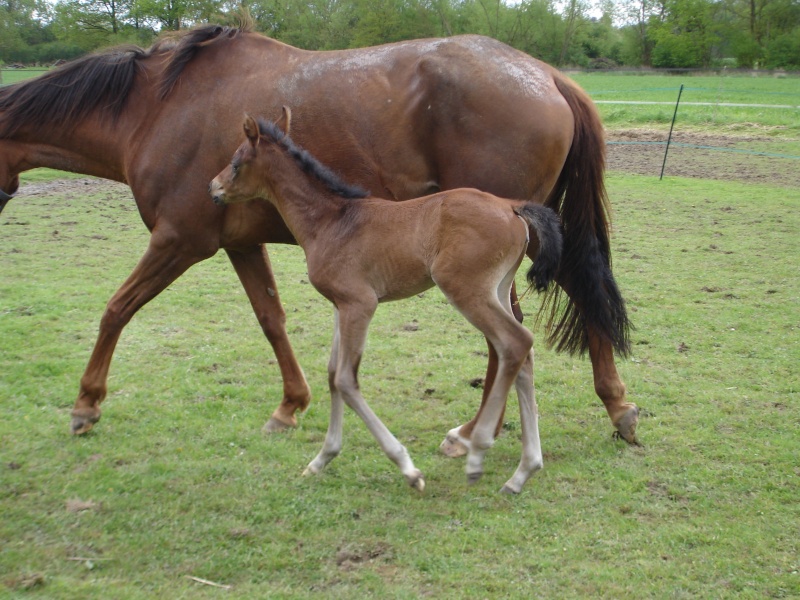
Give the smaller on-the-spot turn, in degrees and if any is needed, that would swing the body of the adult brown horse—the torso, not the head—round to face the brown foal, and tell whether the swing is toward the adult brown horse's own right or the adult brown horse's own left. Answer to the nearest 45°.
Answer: approximately 90° to the adult brown horse's own left

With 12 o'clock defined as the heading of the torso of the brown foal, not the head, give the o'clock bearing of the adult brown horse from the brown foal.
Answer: The adult brown horse is roughly at 2 o'clock from the brown foal.

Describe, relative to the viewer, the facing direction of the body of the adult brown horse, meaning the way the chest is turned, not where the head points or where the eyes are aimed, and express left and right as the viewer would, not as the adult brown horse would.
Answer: facing to the left of the viewer

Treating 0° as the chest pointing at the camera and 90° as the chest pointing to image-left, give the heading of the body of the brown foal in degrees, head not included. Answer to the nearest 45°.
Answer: approximately 90°

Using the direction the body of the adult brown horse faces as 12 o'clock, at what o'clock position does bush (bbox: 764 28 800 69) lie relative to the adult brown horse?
The bush is roughly at 4 o'clock from the adult brown horse.

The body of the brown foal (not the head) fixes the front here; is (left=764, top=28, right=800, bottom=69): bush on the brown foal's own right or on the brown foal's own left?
on the brown foal's own right

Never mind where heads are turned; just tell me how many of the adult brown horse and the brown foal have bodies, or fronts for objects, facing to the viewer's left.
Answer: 2
